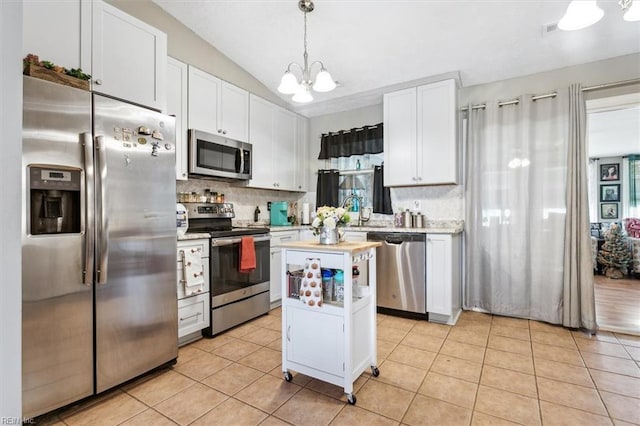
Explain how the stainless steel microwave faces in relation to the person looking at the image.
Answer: facing the viewer and to the right of the viewer

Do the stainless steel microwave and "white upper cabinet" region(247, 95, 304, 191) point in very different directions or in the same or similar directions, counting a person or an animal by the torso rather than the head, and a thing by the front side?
same or similar directions

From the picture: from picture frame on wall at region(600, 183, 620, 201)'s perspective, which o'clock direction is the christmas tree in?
The christmas tree is roughly at 12 o'clock from the picture frame on wall.

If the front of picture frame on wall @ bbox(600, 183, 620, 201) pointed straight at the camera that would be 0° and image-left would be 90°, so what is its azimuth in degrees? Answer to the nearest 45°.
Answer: approximately 0°

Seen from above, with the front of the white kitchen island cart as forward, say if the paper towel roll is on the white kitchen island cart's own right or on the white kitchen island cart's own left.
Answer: on the white kitchen island cart's own right

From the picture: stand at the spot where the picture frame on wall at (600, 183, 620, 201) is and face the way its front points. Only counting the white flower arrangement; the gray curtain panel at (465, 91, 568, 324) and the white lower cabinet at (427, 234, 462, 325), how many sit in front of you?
3

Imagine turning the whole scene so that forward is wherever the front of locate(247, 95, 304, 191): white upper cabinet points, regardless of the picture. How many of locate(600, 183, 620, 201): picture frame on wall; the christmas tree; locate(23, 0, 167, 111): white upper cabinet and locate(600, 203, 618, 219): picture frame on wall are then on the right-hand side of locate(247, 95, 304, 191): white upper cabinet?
1

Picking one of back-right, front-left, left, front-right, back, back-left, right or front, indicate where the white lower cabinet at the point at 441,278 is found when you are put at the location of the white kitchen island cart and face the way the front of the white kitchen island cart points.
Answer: back

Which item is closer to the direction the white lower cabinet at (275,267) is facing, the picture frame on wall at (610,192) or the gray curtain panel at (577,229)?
the gray curtain panel

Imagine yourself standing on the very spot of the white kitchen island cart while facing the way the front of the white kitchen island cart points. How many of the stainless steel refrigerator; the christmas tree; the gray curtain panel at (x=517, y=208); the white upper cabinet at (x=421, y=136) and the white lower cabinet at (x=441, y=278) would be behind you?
4

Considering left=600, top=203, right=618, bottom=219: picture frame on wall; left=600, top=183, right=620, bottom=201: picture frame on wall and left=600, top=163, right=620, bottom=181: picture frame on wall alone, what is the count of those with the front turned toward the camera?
3

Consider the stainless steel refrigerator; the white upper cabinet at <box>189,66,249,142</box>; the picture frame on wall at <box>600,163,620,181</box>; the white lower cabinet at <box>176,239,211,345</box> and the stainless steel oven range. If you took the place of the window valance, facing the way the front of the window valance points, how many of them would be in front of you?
4

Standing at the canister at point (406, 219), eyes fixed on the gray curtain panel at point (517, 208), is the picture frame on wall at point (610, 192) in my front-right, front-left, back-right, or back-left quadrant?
front-left

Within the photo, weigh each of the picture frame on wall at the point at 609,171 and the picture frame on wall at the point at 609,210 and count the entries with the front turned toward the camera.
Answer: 2
